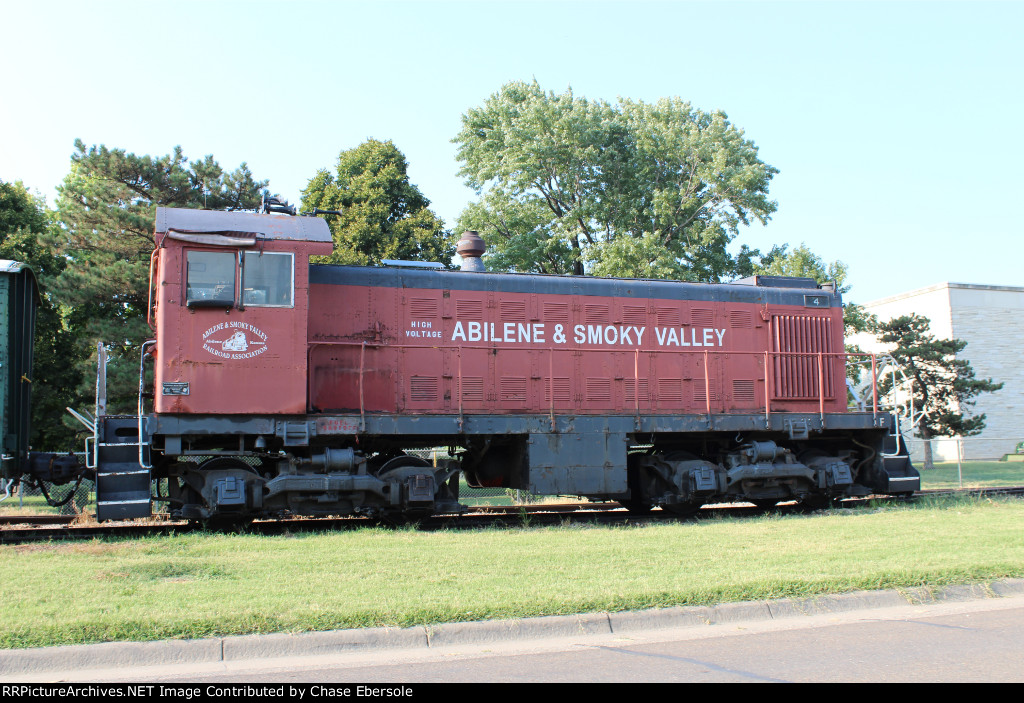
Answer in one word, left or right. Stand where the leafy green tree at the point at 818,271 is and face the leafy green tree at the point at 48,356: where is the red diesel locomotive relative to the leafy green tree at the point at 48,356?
left

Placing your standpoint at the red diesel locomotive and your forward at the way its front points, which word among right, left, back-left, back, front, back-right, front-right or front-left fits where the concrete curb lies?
right

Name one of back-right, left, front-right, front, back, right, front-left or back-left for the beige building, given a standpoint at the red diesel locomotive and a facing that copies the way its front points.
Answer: front-left

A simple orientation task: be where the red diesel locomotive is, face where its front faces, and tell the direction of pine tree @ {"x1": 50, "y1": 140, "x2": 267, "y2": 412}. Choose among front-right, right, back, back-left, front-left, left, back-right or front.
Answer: back-left

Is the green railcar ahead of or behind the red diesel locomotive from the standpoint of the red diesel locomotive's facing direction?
behind

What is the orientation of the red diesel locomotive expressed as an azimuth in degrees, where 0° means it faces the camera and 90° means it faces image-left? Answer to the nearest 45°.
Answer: approximately 270°

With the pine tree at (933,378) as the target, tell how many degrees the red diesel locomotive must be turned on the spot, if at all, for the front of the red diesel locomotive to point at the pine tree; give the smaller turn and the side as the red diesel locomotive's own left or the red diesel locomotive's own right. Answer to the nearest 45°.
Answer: approximately 45° to the red diesel locomotive's own left

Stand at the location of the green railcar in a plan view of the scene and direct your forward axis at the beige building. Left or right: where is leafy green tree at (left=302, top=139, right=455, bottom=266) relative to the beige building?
left

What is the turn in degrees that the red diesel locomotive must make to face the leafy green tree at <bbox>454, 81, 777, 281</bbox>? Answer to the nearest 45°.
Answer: approximately 90° to its left

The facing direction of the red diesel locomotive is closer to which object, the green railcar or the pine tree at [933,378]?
the pine tree

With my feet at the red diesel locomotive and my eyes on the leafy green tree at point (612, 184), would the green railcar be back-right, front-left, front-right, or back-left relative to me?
back-left

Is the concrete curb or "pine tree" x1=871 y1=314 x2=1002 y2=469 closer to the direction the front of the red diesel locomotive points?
the pine tree
